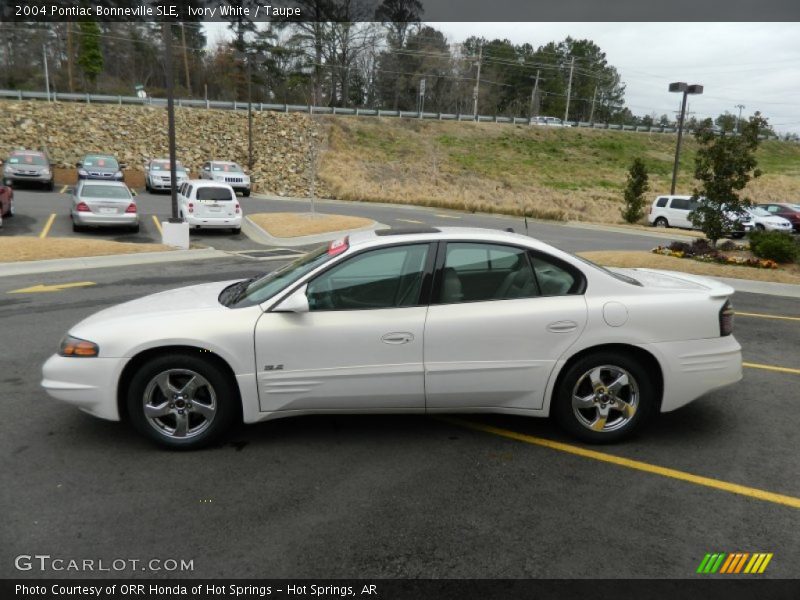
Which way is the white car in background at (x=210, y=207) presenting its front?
away from the camera

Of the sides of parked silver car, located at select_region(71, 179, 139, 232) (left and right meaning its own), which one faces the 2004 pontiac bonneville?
back

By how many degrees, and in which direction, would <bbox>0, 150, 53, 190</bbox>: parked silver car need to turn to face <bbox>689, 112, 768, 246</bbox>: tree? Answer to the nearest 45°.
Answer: approximately 45° to its left

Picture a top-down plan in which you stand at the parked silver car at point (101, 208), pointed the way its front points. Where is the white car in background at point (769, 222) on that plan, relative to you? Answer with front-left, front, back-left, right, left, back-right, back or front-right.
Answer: right

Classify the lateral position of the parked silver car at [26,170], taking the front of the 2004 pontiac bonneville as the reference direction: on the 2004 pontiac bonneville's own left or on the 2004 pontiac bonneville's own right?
on the 2004 pontiac bonneville's own right

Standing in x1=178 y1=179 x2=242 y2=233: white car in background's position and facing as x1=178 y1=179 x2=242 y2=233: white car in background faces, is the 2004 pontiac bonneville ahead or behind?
behind

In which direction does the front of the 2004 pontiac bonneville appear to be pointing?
to the viewer's left

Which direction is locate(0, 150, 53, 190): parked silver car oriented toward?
toward the camera

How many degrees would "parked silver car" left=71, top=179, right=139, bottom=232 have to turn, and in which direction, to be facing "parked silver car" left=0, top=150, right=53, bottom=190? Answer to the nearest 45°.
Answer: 0° — it already faces it

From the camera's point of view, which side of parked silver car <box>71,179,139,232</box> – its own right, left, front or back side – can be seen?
back

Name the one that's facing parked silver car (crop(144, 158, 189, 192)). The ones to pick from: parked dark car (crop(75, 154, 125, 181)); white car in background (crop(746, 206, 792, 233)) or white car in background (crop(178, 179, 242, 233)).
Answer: white car in background (crop(178, 179, 242, 233))

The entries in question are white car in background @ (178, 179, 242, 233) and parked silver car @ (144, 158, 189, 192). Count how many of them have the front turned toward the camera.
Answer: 1

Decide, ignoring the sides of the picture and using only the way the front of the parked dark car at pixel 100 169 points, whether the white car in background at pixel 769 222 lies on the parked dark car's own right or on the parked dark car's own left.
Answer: on the parked dark car's own left
